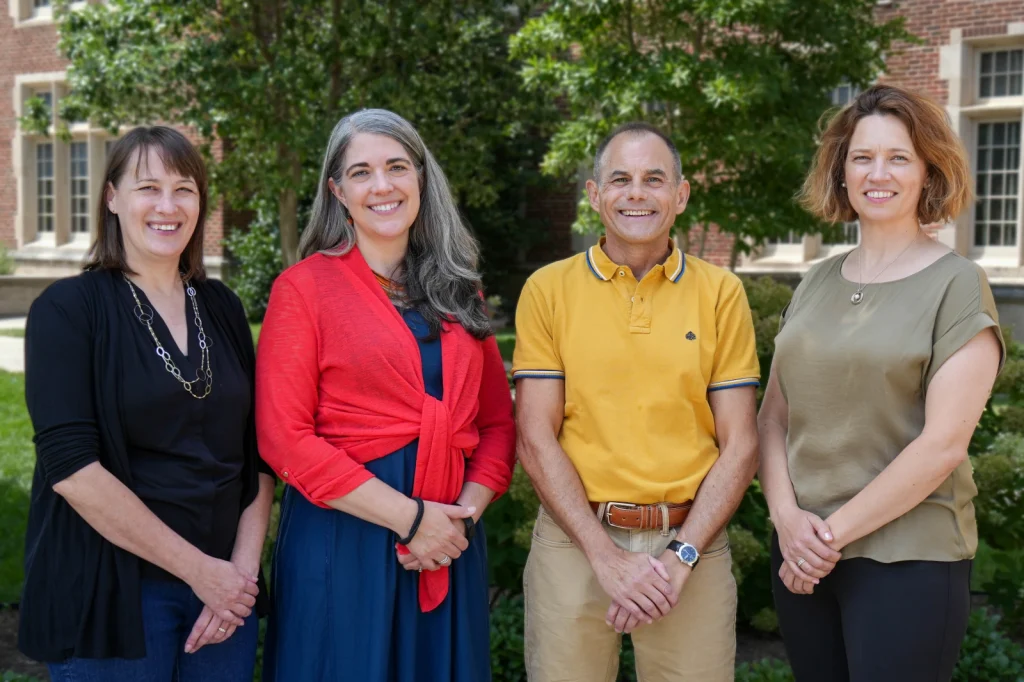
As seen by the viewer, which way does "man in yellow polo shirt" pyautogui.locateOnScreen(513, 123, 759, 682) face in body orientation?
toward the camera

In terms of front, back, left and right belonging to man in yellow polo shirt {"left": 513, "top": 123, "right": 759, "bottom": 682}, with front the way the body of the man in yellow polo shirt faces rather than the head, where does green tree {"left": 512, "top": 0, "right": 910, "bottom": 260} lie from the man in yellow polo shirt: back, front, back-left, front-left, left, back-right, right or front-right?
back

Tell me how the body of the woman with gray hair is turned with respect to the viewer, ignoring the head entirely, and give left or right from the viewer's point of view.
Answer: facing the viewer and to the right of the viewer

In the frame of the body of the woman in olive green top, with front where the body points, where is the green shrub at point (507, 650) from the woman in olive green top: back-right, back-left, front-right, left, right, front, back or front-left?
right

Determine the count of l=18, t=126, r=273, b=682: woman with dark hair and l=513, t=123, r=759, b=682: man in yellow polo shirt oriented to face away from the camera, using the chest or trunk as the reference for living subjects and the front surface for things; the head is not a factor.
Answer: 0

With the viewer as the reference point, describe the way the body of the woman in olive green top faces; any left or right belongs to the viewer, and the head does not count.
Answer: facing the viewer and to the left of the viewer
